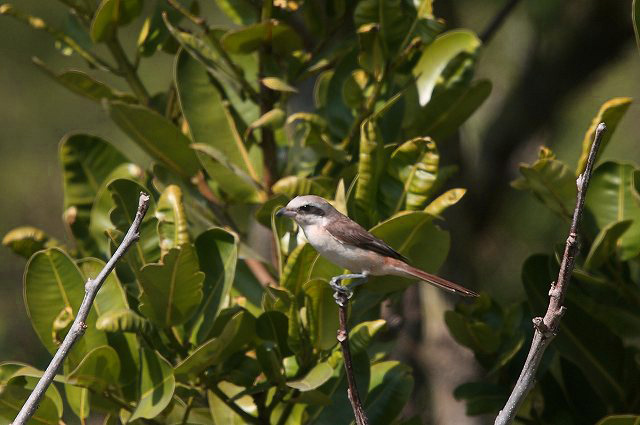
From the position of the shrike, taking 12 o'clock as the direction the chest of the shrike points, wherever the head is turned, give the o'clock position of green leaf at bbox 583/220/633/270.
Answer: The green leaf is roughly at 6 o'clock from the shrike.

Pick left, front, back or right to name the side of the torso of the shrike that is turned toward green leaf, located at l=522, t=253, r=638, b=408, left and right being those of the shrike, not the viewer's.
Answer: back

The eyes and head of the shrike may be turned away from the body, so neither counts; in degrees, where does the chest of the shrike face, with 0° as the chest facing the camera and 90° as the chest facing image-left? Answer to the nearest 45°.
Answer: approximately 90°

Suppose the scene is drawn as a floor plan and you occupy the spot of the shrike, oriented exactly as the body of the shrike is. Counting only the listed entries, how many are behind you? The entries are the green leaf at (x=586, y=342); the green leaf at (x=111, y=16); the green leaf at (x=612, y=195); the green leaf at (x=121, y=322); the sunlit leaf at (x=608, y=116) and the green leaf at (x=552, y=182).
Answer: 4

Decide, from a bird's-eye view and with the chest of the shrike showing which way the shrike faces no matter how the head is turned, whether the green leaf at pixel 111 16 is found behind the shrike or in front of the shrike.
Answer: in front

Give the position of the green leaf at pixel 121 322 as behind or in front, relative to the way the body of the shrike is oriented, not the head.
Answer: in front

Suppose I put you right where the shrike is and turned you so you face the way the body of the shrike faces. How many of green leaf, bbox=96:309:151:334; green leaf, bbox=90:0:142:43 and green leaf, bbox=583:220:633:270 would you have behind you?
1

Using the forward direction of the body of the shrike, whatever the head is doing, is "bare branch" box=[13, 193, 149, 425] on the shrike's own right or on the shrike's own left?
on the shrike's own left
